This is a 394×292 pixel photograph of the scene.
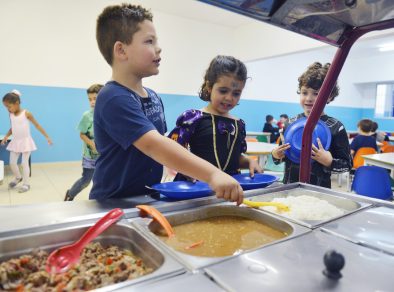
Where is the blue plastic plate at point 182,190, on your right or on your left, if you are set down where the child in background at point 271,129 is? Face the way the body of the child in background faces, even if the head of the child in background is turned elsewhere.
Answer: on your right

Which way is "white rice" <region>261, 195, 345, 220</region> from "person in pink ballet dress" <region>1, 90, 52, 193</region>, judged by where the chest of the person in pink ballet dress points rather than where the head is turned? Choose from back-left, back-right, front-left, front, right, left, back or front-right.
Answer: front-left

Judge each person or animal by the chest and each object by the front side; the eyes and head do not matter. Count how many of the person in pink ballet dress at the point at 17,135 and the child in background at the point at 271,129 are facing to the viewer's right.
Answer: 1

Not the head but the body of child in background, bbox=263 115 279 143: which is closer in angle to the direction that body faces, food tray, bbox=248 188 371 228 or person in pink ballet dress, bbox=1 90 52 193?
the food tray

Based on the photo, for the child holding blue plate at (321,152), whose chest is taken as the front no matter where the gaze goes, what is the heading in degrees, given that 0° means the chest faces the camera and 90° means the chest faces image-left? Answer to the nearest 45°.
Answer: approximately 45°

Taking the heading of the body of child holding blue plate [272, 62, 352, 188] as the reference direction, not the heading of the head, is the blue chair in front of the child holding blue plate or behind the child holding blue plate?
behind

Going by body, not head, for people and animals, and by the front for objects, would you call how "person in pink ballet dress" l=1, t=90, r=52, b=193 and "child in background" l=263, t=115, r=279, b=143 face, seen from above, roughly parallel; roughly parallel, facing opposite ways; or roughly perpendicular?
roughly perpendicular

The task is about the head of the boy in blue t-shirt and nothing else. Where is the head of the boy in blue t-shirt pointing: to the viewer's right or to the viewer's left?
to the viewer's right
